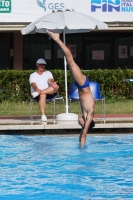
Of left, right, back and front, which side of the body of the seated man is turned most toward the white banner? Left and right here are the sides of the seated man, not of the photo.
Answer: back

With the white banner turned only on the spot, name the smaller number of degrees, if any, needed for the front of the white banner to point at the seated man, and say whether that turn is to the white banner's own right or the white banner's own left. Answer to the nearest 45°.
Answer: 0° — it already faces them

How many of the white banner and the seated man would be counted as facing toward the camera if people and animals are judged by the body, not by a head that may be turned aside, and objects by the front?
2

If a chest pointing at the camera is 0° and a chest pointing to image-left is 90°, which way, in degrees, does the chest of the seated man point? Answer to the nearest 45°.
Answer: approximately 0°

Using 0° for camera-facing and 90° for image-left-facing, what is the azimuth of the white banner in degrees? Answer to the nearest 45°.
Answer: approximately 0°
